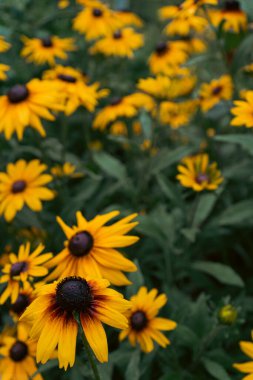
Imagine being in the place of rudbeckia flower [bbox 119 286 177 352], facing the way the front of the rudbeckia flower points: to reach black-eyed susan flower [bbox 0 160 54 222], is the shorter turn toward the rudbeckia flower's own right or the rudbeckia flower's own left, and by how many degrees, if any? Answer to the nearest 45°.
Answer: approximately 90° to the rudbeckia flower's own right

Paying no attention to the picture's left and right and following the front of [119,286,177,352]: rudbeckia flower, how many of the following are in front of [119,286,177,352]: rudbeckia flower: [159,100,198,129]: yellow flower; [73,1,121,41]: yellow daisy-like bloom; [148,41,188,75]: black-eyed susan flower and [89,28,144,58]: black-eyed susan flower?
0

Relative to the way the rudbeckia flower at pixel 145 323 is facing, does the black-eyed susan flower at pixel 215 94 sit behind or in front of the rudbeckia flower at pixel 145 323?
behind

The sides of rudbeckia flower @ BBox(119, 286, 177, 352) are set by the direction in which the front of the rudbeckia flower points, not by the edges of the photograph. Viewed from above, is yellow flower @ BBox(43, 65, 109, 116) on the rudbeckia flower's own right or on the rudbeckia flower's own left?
on the rudbeckia flower's own right

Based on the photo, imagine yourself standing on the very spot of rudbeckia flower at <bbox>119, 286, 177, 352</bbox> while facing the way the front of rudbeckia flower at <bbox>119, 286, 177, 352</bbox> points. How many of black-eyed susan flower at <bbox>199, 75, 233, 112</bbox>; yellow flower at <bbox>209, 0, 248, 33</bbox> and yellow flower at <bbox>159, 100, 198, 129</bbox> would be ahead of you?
0

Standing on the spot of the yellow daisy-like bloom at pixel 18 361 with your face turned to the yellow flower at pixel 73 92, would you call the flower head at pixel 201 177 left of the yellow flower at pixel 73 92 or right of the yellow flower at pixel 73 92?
right

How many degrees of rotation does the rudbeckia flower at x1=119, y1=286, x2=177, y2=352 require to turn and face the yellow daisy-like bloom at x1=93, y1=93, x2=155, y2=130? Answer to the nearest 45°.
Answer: approximately 135° to its right

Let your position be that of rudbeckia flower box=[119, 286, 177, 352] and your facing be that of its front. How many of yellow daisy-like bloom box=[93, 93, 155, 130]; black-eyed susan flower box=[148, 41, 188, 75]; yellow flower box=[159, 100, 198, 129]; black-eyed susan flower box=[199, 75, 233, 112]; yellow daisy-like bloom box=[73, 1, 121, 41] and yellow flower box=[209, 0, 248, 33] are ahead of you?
0

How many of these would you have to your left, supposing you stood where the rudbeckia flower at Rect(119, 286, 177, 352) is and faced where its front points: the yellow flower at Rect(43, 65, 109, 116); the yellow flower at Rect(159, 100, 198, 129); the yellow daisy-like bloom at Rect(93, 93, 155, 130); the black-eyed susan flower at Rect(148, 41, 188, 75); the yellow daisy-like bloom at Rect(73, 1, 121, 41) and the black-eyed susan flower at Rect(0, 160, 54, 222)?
0

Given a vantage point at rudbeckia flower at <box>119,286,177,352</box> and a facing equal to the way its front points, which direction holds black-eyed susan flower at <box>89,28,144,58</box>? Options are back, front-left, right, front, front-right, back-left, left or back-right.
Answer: back-right

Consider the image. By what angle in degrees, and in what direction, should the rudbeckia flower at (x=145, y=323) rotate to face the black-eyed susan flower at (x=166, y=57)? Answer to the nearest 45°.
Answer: approximately 135° to its right

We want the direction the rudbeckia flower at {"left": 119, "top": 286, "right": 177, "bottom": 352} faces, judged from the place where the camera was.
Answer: facing the viewer and to the left of the viewer
